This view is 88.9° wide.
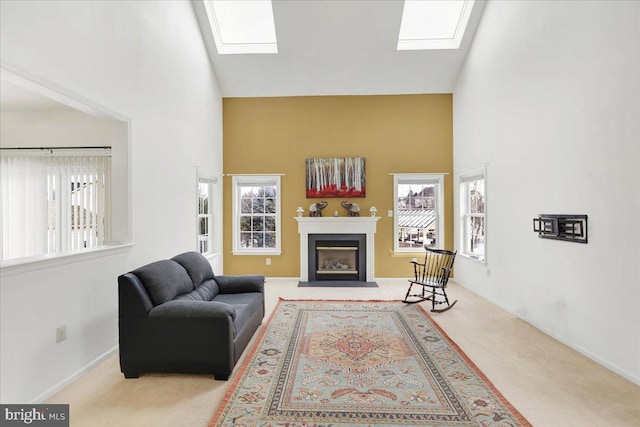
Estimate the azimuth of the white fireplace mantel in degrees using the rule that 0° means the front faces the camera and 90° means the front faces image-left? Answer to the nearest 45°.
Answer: approximately 0°

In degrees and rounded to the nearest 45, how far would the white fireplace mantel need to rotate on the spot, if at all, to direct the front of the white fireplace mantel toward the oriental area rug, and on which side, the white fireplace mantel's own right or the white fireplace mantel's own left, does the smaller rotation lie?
0° — it already faces it

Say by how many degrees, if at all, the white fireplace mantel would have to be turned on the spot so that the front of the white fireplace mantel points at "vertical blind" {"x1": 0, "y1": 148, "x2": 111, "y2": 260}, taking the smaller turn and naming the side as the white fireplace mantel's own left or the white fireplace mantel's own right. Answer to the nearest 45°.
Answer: approximately 45° to the white fireplace mantel's own right

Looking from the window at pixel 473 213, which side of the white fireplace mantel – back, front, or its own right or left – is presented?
left

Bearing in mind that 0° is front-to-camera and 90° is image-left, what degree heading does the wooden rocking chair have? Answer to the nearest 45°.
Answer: approximately 45°

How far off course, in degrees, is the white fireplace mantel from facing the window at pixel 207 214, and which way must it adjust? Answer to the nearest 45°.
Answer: approximately 90° to its right

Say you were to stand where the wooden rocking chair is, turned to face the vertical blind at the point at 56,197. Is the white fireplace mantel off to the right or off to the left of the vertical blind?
right

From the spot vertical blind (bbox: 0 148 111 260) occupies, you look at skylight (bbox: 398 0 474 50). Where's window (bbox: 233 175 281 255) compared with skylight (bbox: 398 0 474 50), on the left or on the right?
left

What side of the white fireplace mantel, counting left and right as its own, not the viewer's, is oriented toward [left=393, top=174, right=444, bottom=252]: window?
left

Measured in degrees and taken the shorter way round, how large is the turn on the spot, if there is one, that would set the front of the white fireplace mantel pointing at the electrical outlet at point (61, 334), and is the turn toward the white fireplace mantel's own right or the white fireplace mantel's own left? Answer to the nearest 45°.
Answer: approximately 45° to the white fireplace mantel's own right
